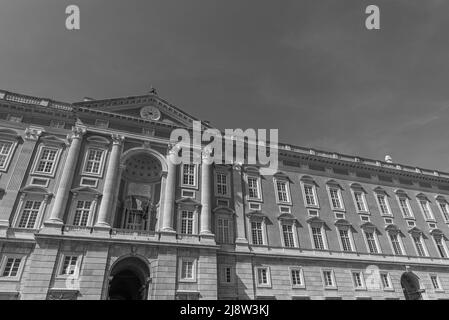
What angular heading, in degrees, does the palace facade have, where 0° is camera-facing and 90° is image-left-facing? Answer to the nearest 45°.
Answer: approximately 315°
